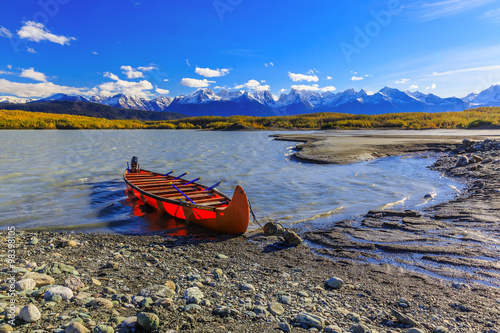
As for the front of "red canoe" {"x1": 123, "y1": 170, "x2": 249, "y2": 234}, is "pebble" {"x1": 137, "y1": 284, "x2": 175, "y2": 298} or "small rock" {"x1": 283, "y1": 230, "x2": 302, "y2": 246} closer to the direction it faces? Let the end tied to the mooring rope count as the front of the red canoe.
the small rock

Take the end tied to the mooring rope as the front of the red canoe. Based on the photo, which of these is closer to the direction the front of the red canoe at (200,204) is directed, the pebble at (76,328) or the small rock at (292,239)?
the small rock

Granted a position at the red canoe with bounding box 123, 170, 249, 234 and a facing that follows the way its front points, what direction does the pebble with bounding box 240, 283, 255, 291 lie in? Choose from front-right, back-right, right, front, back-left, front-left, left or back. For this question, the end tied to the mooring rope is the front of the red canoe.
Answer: front-right

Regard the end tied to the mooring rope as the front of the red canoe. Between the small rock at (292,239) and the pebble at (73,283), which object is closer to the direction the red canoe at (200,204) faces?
the small rock

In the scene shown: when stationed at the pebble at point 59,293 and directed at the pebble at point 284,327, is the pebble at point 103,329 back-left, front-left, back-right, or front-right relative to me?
front-right

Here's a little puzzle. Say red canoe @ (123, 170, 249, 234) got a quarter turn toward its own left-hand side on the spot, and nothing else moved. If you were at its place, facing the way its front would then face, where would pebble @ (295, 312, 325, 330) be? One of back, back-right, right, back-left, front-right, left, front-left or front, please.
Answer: back-right

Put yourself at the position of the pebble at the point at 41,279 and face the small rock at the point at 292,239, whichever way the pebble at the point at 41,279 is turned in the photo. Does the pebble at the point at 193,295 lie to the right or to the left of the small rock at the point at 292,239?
right

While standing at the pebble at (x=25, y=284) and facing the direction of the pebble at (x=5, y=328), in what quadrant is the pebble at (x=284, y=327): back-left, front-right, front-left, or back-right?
front-left

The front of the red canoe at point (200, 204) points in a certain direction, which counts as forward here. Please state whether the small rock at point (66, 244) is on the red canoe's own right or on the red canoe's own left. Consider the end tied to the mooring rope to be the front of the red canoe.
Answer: on the red canoe's own right

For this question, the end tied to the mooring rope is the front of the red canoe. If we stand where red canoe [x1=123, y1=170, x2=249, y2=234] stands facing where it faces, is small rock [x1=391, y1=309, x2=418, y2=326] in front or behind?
in front

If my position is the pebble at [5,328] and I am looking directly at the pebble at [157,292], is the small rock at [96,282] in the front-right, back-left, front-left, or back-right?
front-left
